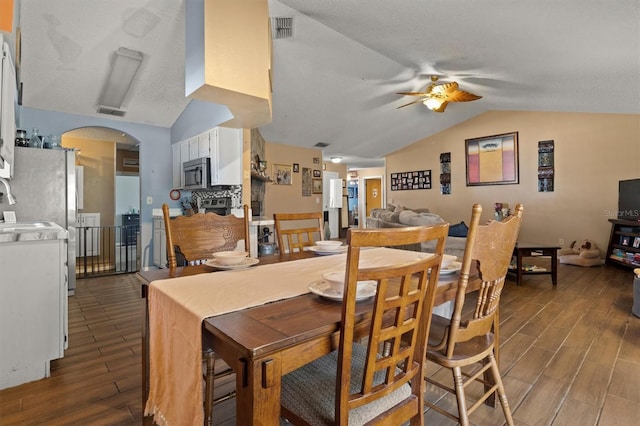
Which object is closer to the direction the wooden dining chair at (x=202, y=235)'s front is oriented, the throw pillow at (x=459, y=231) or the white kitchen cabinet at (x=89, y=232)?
the throw pillow

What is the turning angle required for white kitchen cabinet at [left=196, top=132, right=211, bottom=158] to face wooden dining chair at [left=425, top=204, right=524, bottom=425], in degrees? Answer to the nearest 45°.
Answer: approximately 45° to its left

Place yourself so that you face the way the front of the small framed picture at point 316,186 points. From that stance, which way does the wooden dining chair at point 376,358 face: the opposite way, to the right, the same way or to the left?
the opposite way

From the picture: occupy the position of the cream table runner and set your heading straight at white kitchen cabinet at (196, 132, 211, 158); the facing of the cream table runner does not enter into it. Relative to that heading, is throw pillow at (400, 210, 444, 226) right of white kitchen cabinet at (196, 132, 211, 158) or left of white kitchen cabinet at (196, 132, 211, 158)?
right

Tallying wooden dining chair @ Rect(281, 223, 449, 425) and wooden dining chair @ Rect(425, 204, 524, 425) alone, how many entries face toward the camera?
0

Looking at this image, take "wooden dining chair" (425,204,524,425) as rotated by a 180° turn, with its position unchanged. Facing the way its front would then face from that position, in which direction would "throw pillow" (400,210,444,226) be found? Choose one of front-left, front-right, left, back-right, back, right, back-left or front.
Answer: back-left

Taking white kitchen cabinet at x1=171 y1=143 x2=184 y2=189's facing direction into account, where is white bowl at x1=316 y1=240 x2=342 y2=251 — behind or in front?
in front

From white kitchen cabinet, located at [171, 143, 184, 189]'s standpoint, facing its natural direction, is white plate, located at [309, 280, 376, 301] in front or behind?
in front

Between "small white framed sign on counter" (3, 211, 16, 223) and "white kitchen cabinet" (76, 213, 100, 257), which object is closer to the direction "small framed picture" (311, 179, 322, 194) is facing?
the small white framed sign on counter

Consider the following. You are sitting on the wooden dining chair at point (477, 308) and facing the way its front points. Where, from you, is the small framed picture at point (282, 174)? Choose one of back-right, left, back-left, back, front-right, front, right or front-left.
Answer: front

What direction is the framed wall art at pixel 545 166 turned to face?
toward the camera

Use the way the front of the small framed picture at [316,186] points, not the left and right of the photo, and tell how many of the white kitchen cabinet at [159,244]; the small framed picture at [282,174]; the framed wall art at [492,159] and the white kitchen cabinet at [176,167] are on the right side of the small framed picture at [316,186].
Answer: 3

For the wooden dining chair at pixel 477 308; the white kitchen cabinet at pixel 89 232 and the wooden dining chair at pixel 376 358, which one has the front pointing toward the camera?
the white kitchen cabinet

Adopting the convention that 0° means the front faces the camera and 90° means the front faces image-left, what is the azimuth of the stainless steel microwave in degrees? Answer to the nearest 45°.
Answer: approximately 45°
